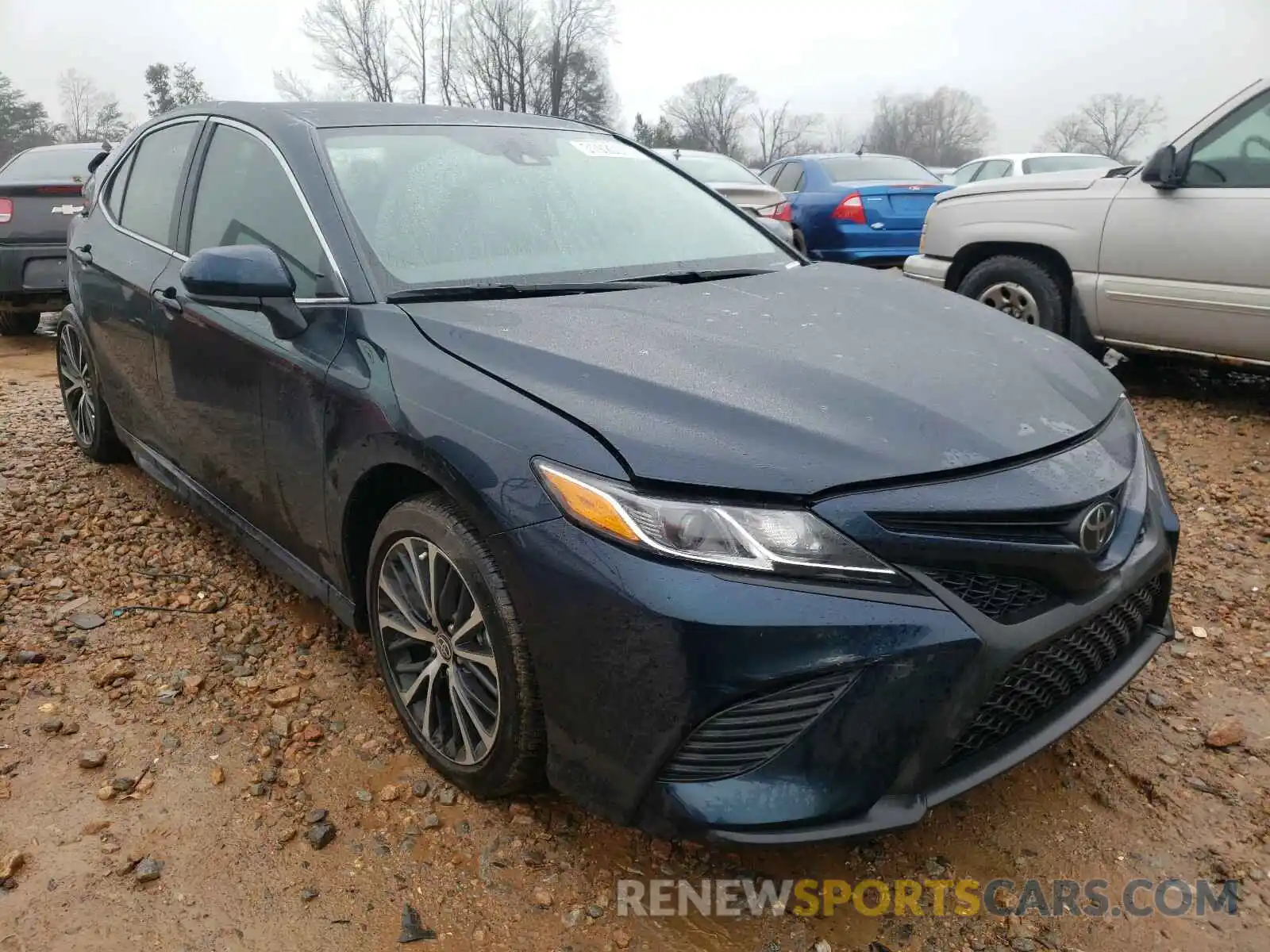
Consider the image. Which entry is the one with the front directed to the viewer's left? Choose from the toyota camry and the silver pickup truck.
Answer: the silver pickup truck

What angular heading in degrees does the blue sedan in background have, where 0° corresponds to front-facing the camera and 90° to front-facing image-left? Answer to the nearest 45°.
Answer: approximately 135°

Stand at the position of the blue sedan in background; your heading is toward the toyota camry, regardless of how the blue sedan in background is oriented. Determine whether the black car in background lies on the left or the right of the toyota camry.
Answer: right

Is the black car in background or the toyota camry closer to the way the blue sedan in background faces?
the black car in background

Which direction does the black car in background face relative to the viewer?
away from the camera

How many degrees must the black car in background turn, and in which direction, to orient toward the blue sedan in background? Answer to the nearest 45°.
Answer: approximately 90° to its right

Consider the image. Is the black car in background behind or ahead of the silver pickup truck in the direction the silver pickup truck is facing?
ahead

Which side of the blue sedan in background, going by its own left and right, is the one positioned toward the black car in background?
left

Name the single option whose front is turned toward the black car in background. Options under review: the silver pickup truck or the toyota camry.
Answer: the silver pickup truck

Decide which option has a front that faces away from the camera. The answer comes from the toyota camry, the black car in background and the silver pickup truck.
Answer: the black car in background

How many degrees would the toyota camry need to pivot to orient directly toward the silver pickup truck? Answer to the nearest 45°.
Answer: approximately 90° to its left

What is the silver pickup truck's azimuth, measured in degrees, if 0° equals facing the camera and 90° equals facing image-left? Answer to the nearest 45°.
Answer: approximately 90°

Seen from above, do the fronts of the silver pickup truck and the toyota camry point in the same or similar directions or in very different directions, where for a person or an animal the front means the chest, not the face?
very different directions

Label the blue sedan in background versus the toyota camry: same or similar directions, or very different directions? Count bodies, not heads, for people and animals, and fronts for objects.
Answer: very different directions
